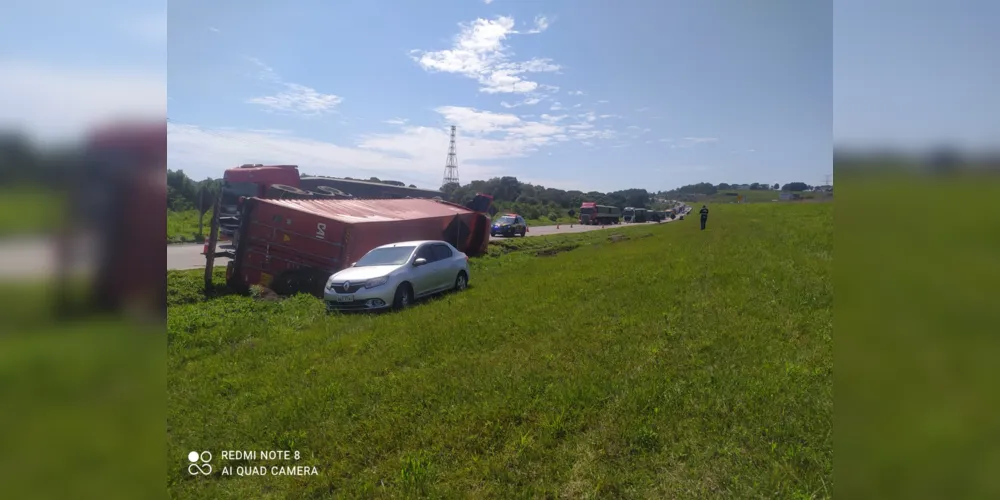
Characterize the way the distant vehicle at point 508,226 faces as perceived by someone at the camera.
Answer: facing the viewer and to the left of the viewer

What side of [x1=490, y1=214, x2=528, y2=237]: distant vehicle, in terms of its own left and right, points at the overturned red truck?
front

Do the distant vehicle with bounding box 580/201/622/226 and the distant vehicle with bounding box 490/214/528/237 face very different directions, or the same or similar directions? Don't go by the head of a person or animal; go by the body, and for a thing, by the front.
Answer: same or similar directions

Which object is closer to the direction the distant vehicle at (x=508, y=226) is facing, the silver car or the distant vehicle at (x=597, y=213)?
the silver car

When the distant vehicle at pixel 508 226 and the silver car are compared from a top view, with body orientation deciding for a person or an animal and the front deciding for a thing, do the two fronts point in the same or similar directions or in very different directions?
same or similar directions

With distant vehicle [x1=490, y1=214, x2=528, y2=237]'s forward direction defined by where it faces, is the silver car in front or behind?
in front

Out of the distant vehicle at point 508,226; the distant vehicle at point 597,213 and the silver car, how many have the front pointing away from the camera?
0

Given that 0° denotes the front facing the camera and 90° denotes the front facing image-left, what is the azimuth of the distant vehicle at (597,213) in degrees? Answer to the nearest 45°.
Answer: approximately 45°

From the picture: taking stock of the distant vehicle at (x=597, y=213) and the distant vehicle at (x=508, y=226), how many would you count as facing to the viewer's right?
0

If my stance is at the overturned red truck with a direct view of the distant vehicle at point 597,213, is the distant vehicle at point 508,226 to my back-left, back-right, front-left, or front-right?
front-left
